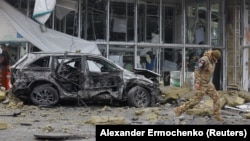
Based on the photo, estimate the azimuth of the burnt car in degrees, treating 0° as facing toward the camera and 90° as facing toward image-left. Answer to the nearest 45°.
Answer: approximately 270°

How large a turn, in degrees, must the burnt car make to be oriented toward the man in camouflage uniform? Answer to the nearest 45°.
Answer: approximately 45° to its right

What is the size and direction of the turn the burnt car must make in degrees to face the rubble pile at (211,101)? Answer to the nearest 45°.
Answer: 0° — it already faces it

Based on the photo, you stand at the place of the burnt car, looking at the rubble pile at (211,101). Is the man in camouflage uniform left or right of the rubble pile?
right

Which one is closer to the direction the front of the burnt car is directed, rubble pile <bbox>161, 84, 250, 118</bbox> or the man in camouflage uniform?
the rubble pile
